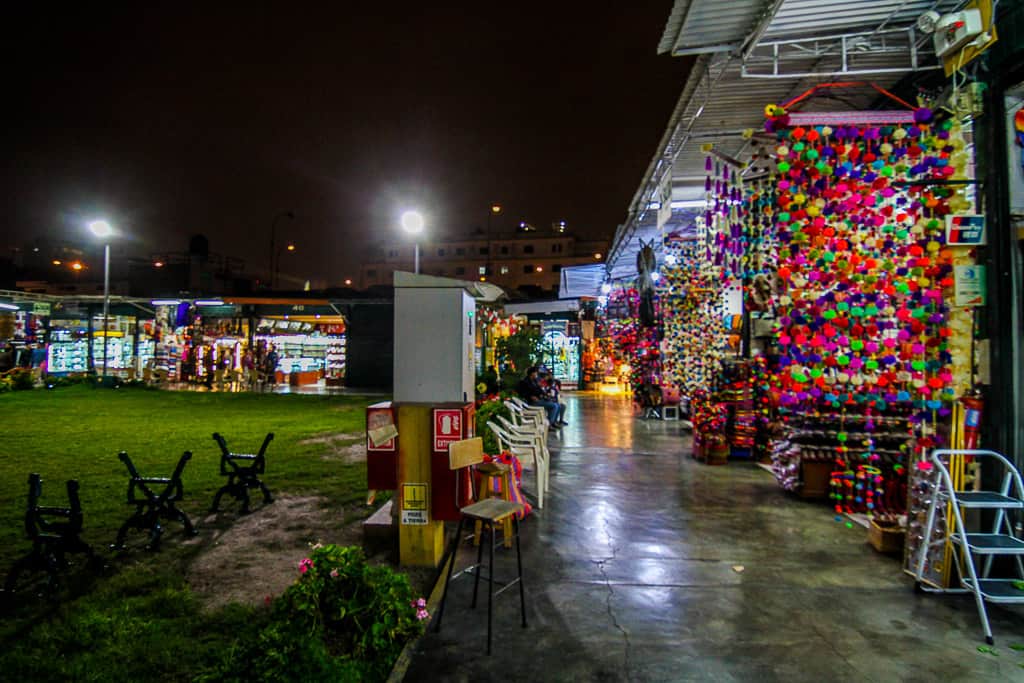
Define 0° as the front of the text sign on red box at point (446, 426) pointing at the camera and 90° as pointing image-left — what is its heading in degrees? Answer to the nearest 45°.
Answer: approximately 0°

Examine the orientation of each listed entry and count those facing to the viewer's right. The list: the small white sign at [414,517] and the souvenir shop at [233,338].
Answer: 0

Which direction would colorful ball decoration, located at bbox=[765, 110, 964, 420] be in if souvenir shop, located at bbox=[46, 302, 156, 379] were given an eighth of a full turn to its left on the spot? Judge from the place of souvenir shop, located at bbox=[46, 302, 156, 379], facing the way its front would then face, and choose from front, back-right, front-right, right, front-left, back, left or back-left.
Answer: front-right

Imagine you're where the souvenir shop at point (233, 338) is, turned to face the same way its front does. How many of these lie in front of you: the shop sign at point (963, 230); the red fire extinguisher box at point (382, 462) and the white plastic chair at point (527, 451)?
3

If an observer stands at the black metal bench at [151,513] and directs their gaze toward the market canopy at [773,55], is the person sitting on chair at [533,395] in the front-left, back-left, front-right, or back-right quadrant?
front-left

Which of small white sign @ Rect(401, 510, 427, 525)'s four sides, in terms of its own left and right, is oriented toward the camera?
front

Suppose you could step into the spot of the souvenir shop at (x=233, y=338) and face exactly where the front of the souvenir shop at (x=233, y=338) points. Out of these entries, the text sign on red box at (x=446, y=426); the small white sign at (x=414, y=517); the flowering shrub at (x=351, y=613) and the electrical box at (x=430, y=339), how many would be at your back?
0

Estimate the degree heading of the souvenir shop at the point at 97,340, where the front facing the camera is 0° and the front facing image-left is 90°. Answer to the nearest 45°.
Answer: approximately 0°

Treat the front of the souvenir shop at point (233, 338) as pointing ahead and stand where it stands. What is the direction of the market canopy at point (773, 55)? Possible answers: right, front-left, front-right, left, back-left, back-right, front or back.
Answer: front

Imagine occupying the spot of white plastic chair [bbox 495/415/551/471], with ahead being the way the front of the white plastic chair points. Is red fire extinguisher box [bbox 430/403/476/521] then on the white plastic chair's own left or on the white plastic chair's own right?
on the white plastic chair's own right
